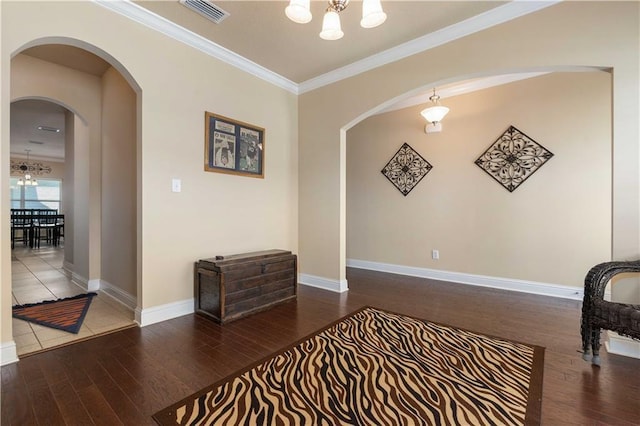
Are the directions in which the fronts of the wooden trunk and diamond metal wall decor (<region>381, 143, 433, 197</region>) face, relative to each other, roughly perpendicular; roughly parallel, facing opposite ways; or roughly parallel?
roughly perpendicular

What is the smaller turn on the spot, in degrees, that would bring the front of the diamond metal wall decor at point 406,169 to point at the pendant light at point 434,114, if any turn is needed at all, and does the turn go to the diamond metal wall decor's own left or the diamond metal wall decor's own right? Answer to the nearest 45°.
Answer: approximately 45° to the diamond metal wall decor's own left

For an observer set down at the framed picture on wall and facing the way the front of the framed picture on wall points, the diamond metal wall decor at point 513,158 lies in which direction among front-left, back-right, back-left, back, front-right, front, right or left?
front-left

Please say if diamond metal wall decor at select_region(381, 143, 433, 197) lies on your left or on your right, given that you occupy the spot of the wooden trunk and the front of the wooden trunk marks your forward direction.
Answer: on your left

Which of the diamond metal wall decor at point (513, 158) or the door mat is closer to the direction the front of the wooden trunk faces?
the diamond metal wall decor

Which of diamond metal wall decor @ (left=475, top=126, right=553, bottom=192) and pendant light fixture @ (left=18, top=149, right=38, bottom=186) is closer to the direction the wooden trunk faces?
the diamond metal wall decor

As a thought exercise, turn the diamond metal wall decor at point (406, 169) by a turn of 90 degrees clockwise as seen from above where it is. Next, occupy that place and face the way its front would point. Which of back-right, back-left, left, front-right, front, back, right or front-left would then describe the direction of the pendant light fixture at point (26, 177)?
front

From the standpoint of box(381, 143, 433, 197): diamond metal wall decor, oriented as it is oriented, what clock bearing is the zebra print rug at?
The zebra print rug is roughly at 12 o'clock from the diamond metal wall decor.

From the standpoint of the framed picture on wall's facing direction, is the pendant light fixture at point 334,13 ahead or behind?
ahead

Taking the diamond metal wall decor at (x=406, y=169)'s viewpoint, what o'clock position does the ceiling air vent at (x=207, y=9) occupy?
The ceiling air vent is roughly at 1 o'clock from the diamond metal wall decor.

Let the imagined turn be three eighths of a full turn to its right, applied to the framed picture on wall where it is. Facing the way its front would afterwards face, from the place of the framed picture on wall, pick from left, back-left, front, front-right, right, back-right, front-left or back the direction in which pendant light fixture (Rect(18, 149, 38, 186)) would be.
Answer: front-right

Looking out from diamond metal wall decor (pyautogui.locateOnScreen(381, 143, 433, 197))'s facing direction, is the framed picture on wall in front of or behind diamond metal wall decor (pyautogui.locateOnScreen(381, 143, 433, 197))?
in front
